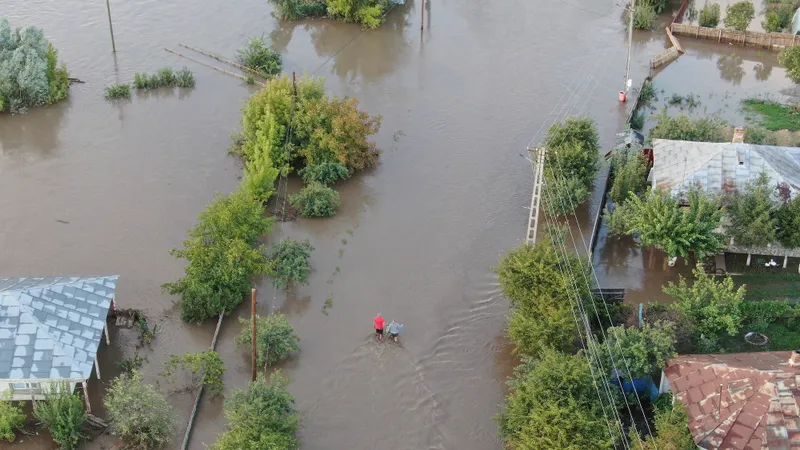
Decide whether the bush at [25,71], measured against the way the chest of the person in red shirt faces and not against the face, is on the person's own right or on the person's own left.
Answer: on the person's own left

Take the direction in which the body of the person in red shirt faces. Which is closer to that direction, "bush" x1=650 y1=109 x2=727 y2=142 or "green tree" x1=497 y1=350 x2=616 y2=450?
the bush

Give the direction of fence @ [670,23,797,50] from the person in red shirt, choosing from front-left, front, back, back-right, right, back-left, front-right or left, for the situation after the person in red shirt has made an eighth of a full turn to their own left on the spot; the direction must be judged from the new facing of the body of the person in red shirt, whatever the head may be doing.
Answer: right

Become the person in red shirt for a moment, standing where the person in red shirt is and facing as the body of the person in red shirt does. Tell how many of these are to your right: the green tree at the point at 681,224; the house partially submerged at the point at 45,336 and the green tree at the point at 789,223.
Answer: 2

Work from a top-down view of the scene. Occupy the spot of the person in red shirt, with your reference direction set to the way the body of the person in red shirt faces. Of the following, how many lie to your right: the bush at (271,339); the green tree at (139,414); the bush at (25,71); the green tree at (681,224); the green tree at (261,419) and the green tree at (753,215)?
2

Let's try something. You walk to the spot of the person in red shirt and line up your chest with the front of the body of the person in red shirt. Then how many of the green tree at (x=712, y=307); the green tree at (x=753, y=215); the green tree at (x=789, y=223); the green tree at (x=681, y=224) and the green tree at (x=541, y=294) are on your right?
5

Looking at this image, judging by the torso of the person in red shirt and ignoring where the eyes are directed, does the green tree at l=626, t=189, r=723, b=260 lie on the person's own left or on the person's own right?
on the person's own right

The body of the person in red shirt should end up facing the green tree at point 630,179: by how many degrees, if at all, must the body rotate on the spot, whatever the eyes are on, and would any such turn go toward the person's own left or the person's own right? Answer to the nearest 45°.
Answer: approximately 45° to the person's own right

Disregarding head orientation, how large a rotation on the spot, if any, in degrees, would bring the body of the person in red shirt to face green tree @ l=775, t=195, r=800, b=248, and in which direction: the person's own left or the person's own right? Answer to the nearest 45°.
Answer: approximately 90° to the person's own right

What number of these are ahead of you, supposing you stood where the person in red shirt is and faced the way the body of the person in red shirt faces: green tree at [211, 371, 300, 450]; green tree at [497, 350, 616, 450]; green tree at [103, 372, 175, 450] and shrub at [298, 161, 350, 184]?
1

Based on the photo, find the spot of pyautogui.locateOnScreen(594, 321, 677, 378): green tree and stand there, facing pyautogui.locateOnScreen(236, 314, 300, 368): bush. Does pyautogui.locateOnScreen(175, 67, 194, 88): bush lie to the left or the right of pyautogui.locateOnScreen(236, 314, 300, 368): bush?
right

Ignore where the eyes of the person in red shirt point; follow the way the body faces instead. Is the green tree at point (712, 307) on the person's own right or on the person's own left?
on the person's own right

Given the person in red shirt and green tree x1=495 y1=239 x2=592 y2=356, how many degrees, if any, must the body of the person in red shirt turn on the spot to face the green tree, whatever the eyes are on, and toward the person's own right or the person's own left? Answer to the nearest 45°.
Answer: approximately 90° to the person's own right

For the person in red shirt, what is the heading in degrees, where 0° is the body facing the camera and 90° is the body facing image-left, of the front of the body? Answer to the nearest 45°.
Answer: approximately 180°

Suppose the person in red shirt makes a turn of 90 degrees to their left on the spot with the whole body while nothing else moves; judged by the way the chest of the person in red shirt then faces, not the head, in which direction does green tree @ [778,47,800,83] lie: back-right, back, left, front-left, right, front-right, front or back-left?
back-right

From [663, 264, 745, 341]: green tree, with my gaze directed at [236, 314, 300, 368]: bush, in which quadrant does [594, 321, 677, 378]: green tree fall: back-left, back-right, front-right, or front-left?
front-left

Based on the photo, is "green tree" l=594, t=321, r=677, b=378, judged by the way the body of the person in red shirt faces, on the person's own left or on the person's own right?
on the person's own right

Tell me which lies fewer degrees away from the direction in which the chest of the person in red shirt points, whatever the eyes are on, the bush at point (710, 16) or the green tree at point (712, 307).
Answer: the bush

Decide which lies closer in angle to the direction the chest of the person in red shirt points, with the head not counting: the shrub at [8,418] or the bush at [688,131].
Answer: the bush

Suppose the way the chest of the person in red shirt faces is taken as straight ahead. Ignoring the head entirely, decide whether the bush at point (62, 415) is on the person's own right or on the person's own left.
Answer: on the person's own left

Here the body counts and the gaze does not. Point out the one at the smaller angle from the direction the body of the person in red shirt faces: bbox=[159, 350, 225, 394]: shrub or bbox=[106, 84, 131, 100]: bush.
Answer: the bush

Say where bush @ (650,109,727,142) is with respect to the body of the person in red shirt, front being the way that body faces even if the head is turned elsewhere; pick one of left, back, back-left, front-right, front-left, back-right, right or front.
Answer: front-right
